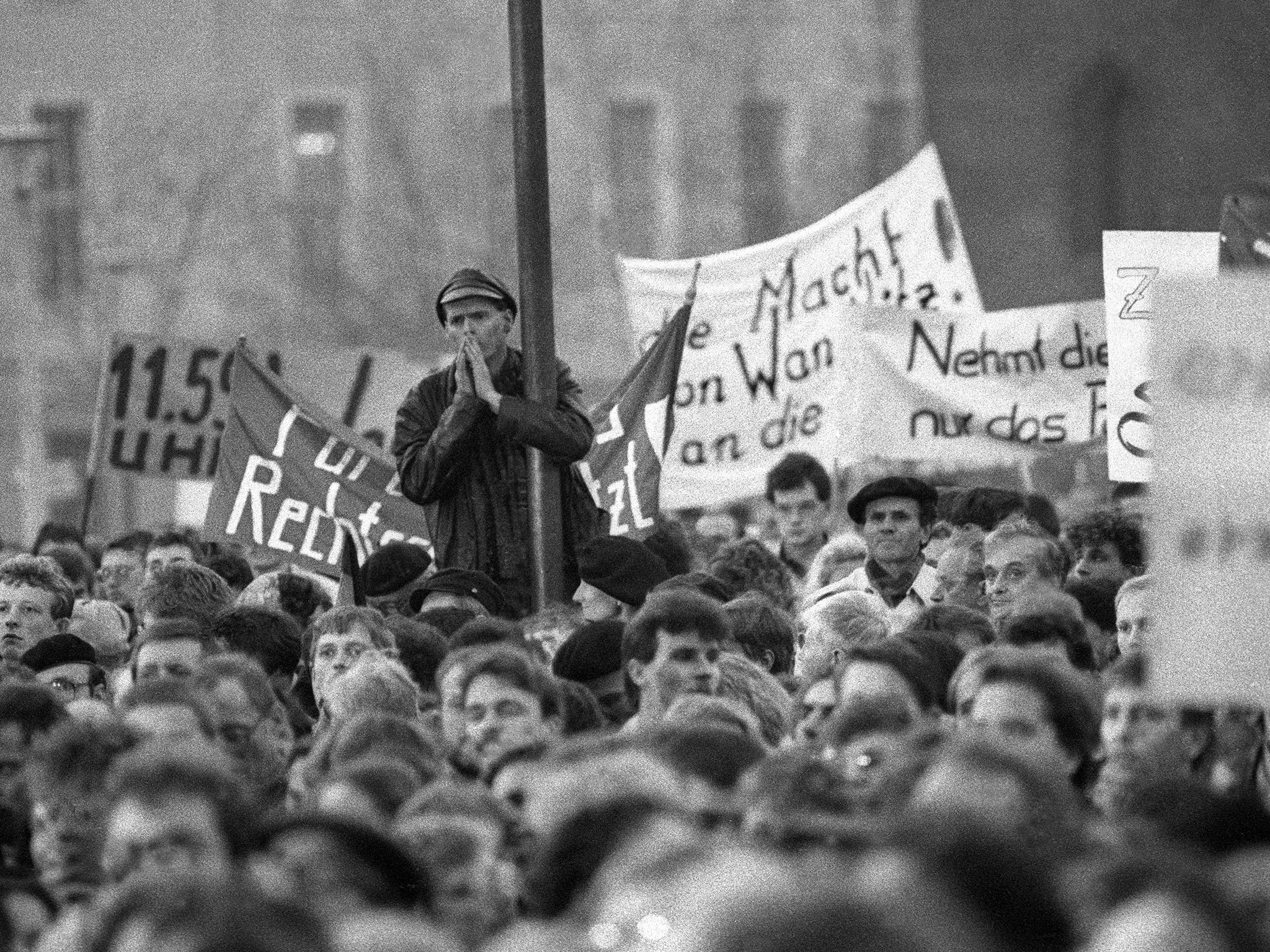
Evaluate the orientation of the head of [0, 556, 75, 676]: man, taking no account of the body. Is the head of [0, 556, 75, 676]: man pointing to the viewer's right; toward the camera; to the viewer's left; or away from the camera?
toward the camera

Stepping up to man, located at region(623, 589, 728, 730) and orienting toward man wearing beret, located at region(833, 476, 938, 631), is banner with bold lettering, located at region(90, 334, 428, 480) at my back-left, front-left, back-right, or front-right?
front-left

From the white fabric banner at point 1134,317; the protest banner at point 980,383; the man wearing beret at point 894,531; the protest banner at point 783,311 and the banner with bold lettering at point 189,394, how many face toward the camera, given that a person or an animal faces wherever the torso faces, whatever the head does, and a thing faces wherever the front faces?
5

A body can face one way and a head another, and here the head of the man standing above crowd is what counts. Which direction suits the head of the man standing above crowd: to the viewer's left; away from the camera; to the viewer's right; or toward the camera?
toward the camera

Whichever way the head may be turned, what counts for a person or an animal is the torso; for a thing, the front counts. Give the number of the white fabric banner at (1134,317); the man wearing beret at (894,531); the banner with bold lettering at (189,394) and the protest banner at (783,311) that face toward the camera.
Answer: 4

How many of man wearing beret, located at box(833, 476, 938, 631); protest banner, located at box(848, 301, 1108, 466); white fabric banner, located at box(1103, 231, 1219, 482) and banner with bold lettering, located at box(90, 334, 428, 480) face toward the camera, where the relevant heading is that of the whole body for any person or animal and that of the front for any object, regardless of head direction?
4

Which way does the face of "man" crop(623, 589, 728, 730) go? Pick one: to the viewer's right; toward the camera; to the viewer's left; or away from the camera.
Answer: toward the camera

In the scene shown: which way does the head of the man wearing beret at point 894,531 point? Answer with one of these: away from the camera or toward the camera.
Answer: toward the camera

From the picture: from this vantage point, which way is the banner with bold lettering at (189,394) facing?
toward the camera

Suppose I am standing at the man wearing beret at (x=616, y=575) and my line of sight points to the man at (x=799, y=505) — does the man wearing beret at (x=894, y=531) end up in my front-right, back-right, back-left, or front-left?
front-right

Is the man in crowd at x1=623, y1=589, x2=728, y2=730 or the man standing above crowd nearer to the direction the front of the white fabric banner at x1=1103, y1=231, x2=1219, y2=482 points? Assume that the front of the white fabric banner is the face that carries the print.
the man in crowd

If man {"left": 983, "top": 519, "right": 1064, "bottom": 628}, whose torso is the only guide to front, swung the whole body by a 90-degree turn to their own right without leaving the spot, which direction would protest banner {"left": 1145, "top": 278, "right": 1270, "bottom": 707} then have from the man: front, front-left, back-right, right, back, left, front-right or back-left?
back-left

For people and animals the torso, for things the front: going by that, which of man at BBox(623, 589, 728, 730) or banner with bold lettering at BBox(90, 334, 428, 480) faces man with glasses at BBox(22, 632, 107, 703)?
the banner with bold lettering

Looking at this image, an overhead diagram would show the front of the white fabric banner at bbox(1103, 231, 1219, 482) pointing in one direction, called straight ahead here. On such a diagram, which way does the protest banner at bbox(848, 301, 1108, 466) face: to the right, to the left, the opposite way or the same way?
the same way

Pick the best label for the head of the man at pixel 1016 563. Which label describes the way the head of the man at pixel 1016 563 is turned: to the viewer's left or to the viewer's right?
to the viewer's left

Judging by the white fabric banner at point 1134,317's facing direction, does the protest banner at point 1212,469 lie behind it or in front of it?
in front

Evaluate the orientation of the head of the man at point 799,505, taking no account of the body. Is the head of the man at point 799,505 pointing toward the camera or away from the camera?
toward the camera

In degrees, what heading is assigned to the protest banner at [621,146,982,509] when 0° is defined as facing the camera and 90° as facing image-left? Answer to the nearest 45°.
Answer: approximately 0°

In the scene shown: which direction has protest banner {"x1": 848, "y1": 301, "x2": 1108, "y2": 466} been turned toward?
toward the camera

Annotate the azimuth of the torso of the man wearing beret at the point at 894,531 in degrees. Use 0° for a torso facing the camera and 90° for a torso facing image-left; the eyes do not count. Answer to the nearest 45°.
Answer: approximately 0°

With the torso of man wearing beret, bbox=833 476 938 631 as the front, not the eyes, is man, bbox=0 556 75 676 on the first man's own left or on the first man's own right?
on the first man's own right
